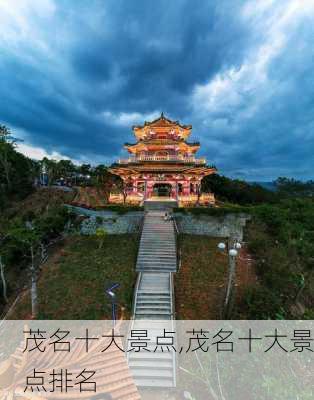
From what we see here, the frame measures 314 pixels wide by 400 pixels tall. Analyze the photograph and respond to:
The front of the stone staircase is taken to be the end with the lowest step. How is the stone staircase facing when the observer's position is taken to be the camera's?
facing the viewer

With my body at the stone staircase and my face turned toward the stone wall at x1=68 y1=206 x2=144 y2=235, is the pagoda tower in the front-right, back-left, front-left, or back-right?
front-right

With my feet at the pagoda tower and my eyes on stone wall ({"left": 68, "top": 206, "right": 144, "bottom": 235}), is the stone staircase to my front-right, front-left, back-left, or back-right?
front-left

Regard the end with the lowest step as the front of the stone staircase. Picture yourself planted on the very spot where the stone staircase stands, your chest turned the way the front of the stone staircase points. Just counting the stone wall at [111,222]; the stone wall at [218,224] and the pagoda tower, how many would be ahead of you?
0

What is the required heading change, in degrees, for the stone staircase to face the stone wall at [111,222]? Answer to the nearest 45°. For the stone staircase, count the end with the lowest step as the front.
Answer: approximately 135° to its right

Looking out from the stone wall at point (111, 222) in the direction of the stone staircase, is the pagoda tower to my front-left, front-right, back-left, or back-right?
back-left

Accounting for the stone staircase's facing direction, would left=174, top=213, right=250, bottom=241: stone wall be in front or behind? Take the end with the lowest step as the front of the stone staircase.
behind

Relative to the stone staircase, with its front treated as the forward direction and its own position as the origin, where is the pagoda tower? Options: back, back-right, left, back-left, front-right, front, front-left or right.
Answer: back

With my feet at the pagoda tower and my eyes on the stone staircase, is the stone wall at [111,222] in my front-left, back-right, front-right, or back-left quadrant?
front-right
